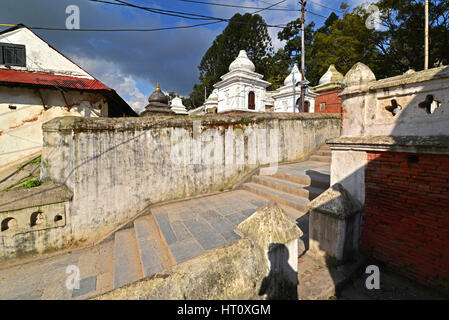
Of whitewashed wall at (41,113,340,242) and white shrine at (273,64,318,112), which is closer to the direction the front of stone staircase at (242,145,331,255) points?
the whitewashed wall

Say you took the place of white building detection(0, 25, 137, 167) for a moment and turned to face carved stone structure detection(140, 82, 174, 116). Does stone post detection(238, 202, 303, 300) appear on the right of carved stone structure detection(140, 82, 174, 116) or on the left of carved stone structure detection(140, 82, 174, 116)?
right

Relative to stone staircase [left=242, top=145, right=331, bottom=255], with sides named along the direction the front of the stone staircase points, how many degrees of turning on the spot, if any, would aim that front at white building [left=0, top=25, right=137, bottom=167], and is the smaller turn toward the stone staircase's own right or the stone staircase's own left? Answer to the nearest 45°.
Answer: approximately 45° to the stone staircase's own right

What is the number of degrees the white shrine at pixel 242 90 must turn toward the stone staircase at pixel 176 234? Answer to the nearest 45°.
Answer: approximately 45° to its right

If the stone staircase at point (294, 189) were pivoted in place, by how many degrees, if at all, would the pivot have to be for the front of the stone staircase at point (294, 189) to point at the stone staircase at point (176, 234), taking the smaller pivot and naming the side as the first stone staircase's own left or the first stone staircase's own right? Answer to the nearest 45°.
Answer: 0° — it already faces it

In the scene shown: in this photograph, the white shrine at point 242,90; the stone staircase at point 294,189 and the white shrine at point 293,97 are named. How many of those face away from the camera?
0

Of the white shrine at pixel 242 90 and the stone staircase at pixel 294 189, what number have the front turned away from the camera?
0

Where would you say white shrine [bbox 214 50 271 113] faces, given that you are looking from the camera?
facing the viewer and to the right of the viewer

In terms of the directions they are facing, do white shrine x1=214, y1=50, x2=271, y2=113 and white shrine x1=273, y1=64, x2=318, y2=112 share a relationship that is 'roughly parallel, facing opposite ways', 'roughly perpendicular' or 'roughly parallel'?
roughly parallel

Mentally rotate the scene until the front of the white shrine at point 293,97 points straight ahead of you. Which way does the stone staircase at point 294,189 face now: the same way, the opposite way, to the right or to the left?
to the right

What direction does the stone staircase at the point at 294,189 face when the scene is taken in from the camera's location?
facing the viewer and to the left of the viewer

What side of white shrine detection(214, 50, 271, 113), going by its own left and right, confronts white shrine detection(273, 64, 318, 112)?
left

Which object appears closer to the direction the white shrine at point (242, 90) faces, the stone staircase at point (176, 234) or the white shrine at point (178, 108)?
the stone staircase

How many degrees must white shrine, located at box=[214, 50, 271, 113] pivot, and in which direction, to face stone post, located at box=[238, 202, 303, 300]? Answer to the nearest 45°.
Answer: approximately 45° to its right

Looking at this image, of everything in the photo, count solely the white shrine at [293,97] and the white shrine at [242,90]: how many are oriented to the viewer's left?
0
